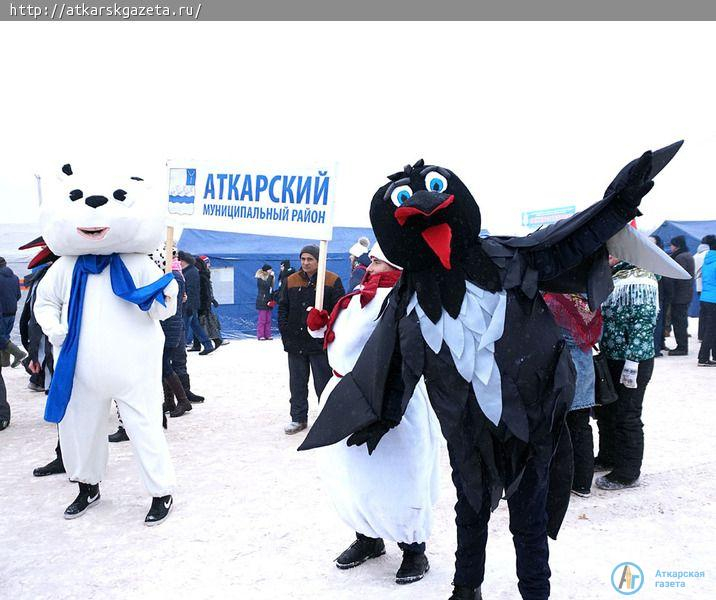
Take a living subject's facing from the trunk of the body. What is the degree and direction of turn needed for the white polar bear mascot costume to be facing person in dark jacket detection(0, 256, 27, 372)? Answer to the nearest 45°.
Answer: approximately 180°

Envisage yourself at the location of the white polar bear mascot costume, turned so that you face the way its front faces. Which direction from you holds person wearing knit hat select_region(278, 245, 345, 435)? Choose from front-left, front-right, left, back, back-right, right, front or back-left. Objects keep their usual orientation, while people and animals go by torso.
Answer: back-left

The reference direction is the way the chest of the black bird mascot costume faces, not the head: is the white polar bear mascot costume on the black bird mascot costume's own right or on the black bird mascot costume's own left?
on the black bird mascot costume's own right

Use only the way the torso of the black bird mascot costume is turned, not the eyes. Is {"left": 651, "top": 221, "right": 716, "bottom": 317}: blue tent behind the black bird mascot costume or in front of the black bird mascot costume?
behind

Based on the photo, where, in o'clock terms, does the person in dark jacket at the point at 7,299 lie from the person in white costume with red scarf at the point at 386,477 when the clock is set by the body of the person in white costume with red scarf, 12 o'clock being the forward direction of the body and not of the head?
The person in dark jacket is roughly at 3 o'clock from the person in white costume with red scarf.

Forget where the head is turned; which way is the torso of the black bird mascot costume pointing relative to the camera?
toward the camera

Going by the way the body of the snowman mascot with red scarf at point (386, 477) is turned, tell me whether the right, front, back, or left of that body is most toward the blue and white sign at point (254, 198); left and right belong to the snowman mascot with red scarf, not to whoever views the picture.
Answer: right

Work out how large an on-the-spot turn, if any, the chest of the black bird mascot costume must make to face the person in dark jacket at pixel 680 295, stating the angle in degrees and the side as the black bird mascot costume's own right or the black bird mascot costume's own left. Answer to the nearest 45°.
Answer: approximately 180°

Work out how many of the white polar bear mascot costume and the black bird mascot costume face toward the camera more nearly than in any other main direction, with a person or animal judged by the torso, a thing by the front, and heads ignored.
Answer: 2

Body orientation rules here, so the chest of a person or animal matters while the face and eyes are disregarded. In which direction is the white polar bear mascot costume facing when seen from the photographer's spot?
facing the viewer

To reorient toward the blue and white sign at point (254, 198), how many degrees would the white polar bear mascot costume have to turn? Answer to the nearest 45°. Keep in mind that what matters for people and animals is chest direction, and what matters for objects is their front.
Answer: approximately 135° to its left

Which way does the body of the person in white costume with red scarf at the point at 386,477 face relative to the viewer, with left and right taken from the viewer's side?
facing the viewer and to the left of the viewer
